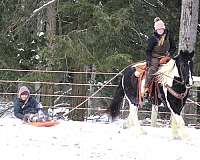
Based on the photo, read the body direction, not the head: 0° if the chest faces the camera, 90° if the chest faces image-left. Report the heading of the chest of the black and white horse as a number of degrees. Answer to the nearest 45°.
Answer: approximately 315°

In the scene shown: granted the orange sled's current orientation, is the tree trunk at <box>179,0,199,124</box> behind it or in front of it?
in front

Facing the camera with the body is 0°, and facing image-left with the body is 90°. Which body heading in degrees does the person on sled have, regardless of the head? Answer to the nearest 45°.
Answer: approximately 315°

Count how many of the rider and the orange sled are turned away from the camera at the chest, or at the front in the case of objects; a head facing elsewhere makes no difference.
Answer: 0

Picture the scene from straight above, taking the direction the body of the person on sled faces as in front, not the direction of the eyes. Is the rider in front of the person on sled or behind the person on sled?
in front

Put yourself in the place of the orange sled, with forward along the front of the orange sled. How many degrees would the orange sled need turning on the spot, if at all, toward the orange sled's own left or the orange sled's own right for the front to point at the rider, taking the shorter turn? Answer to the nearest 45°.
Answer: approximately 45° to the orange sled's own right

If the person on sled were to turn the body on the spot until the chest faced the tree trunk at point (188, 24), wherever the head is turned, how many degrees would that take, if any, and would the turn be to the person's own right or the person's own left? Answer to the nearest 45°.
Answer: approximately 45° to the person's own left

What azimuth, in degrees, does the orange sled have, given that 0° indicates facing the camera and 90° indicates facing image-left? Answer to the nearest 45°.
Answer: approximately 270°
